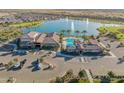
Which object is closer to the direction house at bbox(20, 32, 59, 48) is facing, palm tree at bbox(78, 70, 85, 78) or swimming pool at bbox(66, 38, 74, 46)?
the palm tree

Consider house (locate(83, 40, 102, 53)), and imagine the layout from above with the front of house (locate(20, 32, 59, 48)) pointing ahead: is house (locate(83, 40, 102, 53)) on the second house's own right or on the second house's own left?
on the second house's own left

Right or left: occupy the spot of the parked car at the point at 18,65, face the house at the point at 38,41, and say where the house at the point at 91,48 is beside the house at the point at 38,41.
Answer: right

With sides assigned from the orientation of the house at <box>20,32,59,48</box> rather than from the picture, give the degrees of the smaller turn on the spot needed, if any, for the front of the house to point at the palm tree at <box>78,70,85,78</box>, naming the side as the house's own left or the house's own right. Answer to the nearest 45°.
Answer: approximately 45° to the house's own left

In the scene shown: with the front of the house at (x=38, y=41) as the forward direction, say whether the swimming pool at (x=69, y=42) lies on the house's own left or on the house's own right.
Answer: on the house's own left

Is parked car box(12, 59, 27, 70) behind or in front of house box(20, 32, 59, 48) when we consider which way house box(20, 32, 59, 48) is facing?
in front

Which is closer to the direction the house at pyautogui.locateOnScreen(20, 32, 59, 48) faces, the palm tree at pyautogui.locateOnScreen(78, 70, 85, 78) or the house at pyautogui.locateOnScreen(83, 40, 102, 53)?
the palm tree

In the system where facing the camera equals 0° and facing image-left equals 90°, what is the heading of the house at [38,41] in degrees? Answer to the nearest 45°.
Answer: approximately 0°
